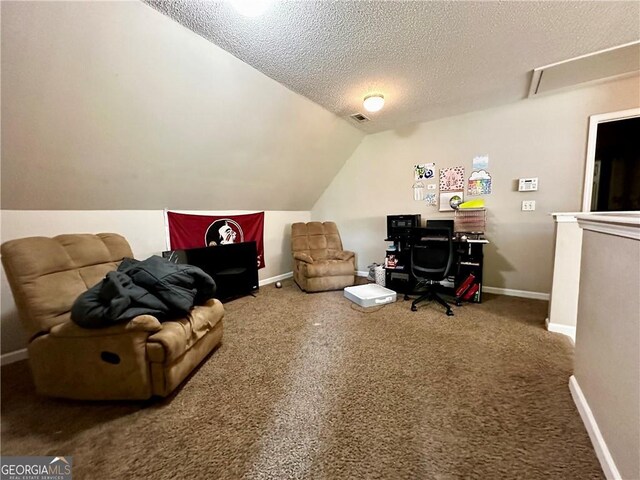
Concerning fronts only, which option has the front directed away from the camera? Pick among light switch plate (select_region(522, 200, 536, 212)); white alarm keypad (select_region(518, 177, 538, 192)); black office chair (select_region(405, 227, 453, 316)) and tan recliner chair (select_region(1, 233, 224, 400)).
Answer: the black office chair

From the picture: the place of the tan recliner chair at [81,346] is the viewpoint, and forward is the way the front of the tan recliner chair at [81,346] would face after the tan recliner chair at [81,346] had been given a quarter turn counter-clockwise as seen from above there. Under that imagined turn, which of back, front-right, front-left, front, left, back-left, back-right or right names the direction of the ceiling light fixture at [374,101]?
front-right

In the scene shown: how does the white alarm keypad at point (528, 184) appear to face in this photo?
toward the camera

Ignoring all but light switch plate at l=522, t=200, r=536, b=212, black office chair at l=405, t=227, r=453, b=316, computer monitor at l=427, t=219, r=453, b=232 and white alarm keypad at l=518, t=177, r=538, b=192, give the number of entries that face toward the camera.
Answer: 3

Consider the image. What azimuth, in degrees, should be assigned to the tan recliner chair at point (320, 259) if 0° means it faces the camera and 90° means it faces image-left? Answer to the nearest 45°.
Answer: approximately 315°

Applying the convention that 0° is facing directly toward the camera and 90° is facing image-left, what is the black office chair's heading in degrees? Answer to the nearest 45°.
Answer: approximately 180°

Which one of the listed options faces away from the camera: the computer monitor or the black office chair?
the black office chair

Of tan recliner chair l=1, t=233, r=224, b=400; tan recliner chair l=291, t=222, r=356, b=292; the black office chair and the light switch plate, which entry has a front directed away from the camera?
the black office chair

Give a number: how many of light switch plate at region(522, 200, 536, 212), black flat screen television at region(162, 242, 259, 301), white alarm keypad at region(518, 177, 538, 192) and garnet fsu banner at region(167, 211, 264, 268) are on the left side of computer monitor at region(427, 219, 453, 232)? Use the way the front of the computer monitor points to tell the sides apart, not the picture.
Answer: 2

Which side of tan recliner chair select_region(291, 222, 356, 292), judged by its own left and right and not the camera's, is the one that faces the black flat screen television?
right

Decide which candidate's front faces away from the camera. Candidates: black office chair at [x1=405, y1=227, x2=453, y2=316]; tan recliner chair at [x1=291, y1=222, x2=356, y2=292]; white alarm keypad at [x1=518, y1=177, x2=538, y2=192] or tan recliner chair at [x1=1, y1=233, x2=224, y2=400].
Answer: the black office chair

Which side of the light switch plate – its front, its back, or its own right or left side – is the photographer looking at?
front

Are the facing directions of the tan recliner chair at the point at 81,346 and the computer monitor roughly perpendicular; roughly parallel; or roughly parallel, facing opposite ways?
roughly perpendicular

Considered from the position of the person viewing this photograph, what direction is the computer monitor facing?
facing the viewer
